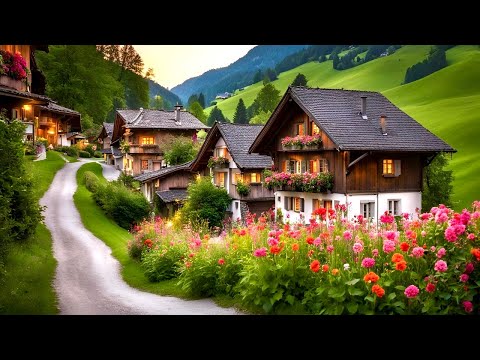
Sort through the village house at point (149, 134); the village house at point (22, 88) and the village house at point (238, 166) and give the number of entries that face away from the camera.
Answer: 0

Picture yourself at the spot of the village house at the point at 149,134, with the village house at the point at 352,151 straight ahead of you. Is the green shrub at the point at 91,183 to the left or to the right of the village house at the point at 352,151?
right

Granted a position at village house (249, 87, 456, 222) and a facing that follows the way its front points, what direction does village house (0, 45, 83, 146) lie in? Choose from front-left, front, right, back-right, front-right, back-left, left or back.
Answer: front

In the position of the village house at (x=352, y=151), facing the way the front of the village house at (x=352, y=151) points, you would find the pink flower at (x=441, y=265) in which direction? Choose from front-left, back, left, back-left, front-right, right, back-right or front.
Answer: front-left

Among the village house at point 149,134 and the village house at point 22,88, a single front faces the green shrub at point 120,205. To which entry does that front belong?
the village house at point 149,134

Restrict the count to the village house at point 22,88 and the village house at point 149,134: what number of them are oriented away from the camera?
0

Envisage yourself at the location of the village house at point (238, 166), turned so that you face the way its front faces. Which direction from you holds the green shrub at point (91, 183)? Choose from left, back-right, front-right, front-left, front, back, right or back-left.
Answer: front-right

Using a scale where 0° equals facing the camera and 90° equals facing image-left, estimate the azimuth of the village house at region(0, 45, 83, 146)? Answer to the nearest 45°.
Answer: approximately 315°

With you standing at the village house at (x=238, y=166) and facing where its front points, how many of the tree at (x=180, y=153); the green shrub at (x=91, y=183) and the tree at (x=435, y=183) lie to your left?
1

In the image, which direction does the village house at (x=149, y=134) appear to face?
toward the camera

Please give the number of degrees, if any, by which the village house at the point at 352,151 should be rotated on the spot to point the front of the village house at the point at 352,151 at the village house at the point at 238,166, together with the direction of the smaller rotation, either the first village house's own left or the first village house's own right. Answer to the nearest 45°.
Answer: approximately 90° to the first village house's own right

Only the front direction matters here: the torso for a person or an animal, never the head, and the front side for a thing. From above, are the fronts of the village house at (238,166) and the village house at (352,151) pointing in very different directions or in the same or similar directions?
same or similar directions

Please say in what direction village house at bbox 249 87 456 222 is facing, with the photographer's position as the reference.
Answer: facing the viewer and to the left of the viewer
